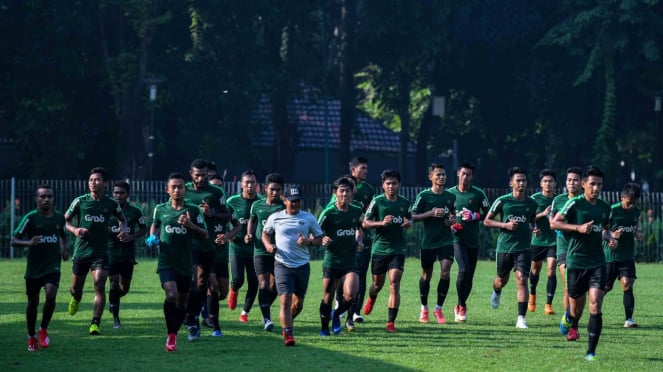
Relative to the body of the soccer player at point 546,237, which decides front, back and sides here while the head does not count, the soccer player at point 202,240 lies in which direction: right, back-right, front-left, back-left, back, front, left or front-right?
front-right

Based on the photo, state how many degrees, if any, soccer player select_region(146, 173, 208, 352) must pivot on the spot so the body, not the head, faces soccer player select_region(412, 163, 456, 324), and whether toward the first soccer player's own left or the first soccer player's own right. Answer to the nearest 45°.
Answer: approximately 135° to the first soccer player's own left

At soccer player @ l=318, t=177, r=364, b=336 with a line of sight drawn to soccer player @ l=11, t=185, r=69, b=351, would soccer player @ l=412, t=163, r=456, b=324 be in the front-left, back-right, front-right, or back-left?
back-right

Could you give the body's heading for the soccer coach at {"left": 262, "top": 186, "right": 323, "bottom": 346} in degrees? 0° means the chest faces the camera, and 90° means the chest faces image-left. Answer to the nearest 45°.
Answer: approximately 0°

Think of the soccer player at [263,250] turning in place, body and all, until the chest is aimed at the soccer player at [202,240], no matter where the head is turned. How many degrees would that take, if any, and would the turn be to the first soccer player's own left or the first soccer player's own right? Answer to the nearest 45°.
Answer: approximately 90° to the first soccer player's own right

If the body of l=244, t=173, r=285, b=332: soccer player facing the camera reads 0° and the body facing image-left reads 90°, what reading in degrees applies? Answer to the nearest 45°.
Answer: approximately 0°
